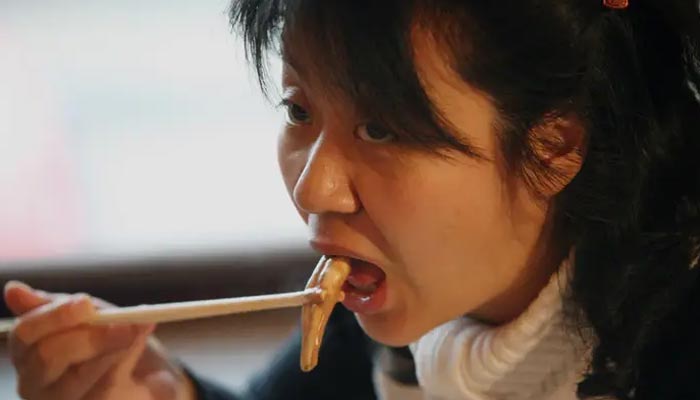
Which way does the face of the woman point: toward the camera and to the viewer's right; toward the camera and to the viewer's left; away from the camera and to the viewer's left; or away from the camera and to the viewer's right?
toward the camera and to the viewer's left

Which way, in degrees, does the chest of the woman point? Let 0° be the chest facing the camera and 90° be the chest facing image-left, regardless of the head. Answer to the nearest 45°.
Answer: approximately 45°
